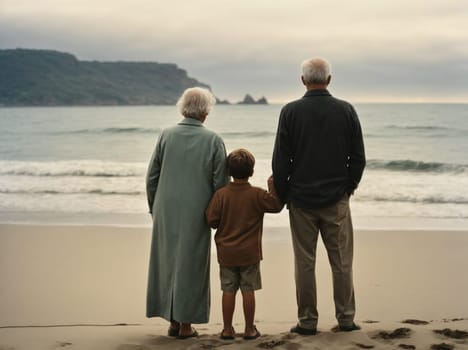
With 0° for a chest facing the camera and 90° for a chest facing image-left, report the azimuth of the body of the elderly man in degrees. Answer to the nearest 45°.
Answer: approximately 180°

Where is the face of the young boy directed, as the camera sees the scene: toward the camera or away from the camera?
away from the camera

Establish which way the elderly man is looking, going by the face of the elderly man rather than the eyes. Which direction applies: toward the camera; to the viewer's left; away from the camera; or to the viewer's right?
away from the camera

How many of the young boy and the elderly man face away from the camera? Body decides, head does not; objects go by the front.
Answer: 2

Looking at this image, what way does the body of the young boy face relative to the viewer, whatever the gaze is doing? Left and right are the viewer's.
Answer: facing away from the viewer
